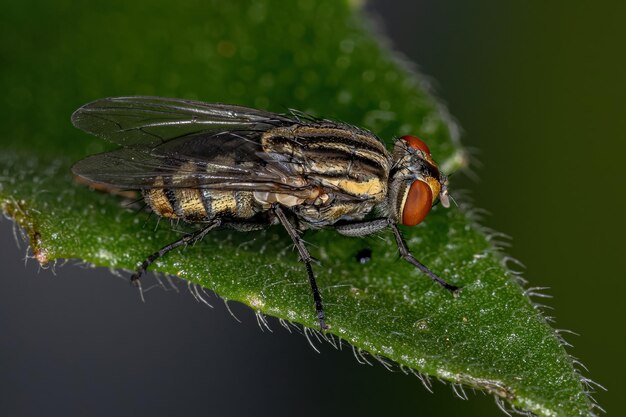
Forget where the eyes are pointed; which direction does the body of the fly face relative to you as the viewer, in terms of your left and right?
facing to the right of the viewer
